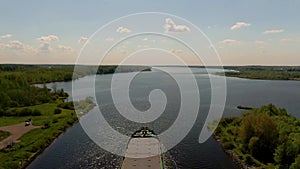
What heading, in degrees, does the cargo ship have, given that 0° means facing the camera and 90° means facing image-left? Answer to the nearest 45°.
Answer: approximately 180°

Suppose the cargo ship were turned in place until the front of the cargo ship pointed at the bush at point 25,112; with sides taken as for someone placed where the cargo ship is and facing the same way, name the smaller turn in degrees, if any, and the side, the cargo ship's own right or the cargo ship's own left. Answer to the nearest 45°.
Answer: approximately 45° to the cargo ship's own left

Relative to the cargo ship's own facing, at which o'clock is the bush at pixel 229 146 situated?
The bush is roughly at 2 o'clock from the cargo ship.
